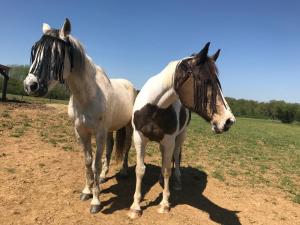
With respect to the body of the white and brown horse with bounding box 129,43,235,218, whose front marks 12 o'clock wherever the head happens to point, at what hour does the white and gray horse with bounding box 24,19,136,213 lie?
the white and gray horse with bounding box 24,19,136,213 is roughly at 3 o'clock from the white and brown horse with bounding box 129,43,235,218.

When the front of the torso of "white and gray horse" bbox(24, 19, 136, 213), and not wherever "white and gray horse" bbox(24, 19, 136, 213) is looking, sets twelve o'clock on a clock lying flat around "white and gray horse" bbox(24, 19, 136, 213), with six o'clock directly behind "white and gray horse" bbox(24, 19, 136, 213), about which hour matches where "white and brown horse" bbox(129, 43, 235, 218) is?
"white and brown horse" bbox(129, 43, 235, 218) is roughly at 8 o'clock from "white and gray horse" bbox(24, 19, 136, 213).

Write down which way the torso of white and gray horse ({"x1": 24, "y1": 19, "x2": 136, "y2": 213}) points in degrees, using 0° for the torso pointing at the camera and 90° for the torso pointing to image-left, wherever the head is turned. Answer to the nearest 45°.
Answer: approximately 45°
